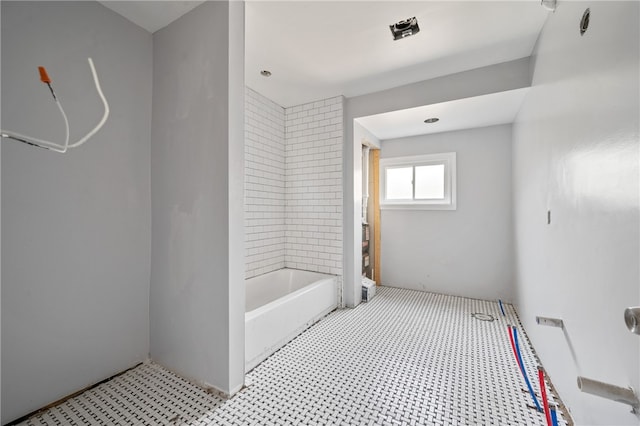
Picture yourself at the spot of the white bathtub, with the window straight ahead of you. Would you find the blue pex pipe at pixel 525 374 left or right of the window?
right

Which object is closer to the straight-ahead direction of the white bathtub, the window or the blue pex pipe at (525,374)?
the blue pex pipe

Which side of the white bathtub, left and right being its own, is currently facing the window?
left

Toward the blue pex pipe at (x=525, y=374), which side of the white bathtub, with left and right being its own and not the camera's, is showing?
front

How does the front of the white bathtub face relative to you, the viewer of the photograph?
facing the viewer and to the right of the viewer
